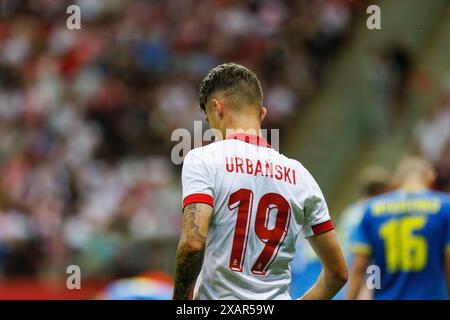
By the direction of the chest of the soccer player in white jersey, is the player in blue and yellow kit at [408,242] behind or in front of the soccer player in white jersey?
in front

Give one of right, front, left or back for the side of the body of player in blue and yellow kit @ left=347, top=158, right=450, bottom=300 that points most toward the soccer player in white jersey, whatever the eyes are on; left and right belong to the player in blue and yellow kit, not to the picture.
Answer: back

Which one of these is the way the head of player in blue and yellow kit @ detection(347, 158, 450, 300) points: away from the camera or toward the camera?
away from the camera

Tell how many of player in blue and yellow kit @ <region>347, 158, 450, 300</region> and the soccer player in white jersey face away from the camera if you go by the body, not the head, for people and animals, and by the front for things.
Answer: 2

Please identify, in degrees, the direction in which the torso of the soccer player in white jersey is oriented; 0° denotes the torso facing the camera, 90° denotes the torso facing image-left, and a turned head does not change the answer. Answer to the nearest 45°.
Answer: approximately 180°

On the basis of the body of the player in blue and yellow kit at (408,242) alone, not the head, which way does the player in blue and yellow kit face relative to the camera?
away from the camera
